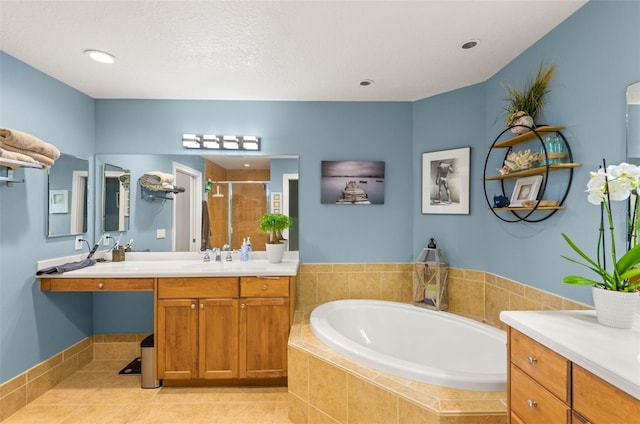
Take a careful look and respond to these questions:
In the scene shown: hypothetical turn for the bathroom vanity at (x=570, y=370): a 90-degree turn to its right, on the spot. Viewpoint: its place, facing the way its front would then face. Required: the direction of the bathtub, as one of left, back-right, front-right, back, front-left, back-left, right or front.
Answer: front

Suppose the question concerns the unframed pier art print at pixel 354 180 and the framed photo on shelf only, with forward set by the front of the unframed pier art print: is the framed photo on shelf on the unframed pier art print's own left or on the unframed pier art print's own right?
on the unframed pier art print's own left

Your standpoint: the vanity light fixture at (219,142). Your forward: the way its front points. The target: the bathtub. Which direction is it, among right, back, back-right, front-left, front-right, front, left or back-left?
front-left

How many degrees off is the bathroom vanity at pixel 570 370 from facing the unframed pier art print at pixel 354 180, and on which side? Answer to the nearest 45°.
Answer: approximately 90° to its right

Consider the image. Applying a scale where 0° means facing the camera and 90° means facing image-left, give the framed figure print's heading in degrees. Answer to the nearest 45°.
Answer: approximately 45°

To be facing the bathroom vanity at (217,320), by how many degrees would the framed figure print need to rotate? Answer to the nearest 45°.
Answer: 0° — it already faces it

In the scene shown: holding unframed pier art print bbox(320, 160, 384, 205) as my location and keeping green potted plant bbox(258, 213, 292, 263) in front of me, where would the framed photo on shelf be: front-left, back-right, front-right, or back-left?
back-left

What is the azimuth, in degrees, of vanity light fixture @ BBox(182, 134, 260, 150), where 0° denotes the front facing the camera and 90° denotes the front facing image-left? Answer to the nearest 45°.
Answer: approximately 0°

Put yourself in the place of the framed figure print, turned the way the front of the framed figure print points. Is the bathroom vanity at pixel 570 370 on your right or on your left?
on your left

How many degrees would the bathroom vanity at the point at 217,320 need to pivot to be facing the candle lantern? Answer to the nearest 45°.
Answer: approximately 90° to its left

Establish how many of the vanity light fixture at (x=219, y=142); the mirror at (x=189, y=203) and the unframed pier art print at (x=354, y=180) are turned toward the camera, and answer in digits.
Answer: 3

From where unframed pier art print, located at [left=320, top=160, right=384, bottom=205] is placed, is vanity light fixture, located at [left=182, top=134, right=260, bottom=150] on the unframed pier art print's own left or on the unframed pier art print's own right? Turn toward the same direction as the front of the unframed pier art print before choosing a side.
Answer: on the unframed pier art print's own right
